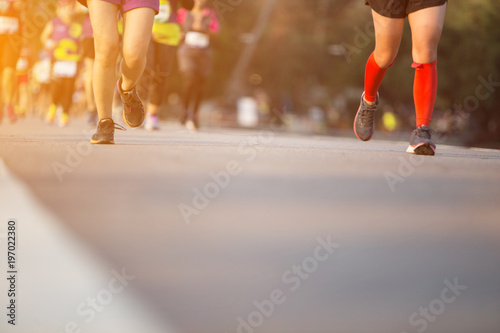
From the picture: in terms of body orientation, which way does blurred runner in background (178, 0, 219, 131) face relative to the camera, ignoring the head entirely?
toward the camera

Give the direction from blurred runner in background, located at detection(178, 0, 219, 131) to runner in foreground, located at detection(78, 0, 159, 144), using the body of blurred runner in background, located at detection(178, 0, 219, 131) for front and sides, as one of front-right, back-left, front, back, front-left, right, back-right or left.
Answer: front

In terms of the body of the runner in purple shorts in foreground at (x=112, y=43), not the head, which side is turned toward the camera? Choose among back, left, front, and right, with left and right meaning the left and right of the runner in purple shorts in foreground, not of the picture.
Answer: front

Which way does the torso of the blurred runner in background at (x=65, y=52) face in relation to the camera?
toward the camera

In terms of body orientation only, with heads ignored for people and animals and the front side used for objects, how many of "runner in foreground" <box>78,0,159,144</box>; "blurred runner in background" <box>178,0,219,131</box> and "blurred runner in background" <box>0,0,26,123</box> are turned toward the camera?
3

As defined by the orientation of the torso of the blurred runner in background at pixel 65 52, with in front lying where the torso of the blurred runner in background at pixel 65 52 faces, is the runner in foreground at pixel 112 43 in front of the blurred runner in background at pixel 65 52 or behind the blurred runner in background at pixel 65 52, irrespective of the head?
in front
